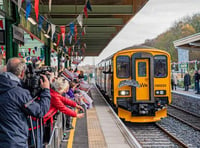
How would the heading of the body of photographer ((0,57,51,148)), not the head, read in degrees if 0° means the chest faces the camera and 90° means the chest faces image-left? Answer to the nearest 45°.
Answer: approximately 225°

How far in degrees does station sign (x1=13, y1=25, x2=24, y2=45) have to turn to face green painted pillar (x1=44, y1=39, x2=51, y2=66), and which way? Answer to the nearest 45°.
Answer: approximately 135° to its left

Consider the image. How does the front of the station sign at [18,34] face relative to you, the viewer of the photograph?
facing the viewer and to the right of the viewer

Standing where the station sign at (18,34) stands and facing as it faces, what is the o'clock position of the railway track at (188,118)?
The railway track is roughly at 10 o'clock from the station sign.

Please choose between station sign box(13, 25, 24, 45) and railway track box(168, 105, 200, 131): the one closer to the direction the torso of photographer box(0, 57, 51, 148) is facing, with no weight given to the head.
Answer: the railway track

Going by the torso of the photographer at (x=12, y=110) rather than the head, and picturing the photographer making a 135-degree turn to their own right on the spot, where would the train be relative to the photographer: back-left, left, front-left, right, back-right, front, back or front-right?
back-left

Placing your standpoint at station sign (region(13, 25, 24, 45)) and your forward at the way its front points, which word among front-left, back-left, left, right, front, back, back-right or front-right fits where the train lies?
front-left

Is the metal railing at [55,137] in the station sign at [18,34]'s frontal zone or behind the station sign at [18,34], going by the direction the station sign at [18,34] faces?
frontal zone

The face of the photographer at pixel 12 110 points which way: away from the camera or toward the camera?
away from the camera

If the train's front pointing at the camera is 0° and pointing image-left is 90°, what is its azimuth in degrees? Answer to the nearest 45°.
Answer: approximately 0°
